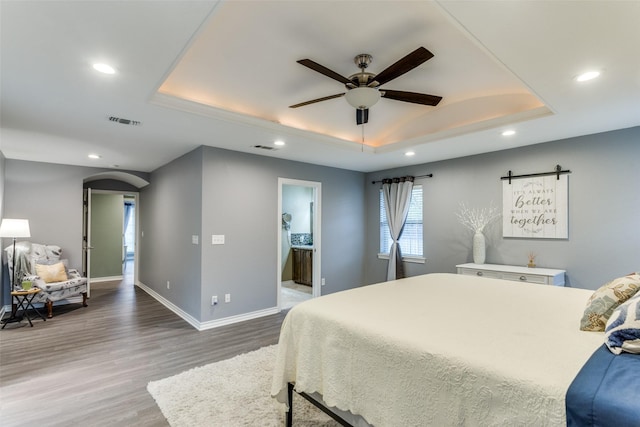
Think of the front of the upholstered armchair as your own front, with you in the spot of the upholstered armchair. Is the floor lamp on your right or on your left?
on your right

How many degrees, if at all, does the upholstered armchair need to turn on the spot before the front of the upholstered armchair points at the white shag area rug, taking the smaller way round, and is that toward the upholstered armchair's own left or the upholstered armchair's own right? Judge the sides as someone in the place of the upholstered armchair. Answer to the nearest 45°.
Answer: approximately 45° to the upholstered armchair's own right

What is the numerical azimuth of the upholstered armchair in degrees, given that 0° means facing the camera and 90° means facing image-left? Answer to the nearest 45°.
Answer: approximately 315°

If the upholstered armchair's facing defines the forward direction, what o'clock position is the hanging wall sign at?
The hanging wall sign is roughly at 12 o'clock from the upholstered armchair.

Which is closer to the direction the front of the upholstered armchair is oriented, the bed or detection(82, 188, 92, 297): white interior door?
the bed

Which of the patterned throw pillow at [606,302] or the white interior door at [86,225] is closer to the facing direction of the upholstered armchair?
the patterned throw pillow
